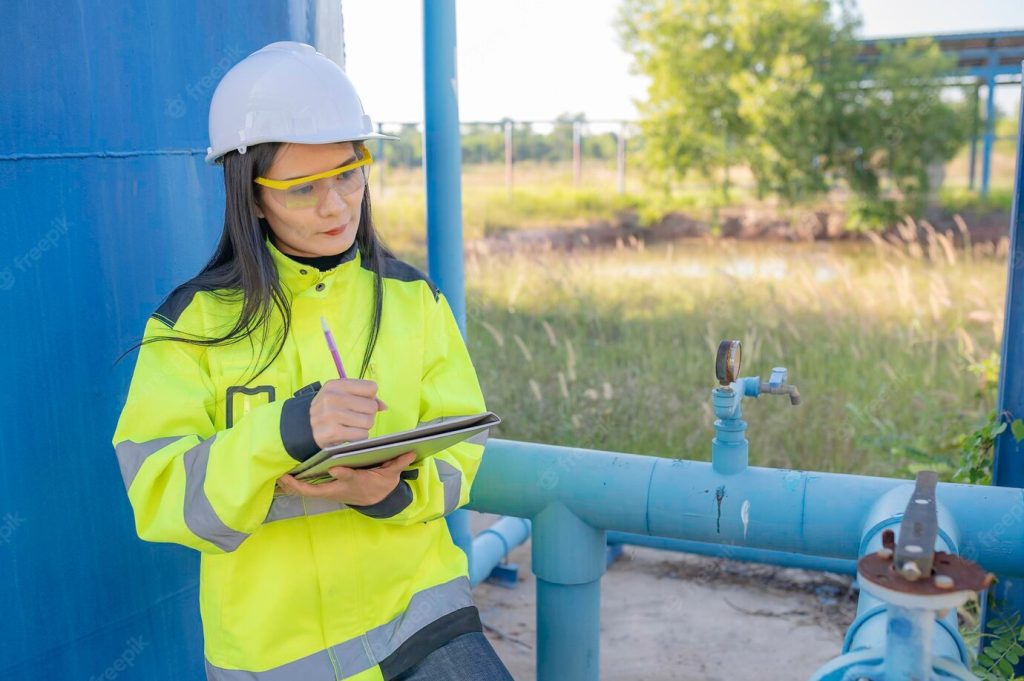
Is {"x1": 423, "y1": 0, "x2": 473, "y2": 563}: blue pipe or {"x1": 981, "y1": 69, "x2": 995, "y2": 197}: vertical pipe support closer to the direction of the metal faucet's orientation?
the vertical pipe support

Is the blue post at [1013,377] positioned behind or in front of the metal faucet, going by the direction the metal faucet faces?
in front

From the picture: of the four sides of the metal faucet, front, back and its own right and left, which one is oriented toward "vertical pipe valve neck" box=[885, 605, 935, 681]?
right

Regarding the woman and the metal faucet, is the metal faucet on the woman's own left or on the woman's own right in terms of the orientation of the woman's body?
on the woman's own left

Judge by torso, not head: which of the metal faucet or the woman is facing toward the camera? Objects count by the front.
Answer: the woman

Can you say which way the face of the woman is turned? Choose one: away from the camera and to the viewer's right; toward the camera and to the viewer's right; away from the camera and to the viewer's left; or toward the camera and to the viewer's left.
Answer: toward the camera and to the viewer's right

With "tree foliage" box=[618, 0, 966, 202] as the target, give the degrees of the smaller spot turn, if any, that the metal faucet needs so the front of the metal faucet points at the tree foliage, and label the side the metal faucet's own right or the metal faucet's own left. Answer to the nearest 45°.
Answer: approximately 90° to the metal faucet's own left

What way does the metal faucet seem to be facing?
to the viewer's right

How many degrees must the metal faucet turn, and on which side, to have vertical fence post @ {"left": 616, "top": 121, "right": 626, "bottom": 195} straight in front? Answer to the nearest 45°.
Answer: approximately 90° to its left

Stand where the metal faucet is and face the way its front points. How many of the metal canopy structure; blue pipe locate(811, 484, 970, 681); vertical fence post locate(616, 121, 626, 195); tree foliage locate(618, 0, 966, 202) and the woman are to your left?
3

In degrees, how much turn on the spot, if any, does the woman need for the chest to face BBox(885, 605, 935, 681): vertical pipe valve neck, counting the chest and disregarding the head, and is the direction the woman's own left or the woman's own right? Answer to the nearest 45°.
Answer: approximately 45° to the woman's own left

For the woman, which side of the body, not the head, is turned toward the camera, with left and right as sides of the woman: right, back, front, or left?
front

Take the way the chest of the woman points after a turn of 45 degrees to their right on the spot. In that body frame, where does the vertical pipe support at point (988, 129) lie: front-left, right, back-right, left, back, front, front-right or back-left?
back

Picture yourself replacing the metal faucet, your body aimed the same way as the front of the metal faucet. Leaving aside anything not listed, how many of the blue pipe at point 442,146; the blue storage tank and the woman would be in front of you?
0
